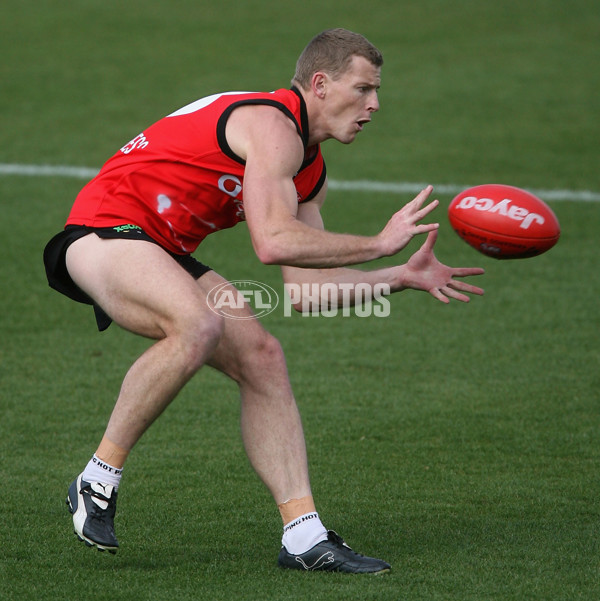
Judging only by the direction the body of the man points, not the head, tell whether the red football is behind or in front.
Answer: in front

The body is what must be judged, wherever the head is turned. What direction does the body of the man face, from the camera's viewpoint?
to the viewer's right
